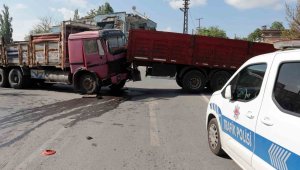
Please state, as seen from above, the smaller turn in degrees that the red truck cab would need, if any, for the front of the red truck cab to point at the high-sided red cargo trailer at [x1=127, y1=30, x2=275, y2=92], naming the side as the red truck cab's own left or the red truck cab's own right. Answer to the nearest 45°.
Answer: approximately 45° to the red truck cab's own left

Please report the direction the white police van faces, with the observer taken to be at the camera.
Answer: facing away from the viewer and to the left of the viewer

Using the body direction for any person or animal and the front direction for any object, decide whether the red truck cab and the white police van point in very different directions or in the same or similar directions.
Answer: very different directions

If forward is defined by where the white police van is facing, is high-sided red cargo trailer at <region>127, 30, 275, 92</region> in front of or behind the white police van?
in front

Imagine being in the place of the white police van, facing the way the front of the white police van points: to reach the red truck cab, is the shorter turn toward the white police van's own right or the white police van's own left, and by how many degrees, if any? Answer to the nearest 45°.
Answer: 0° — it already faces it

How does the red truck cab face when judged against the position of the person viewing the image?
facing the viewer and to the right of the viewer

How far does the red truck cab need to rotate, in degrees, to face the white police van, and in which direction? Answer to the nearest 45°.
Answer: approximately 45° to its right
